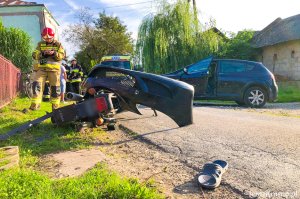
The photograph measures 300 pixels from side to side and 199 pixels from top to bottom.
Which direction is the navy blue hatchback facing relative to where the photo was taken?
to the viewer's left

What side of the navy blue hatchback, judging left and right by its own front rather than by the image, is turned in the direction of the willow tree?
right

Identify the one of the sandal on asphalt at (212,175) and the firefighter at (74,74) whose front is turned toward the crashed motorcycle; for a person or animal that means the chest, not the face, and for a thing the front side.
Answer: the firefighter

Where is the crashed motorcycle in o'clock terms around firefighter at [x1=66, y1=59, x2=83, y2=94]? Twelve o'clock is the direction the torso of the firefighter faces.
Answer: The crashed motorcycle is roughly at 12 o'clock from the firefighter.

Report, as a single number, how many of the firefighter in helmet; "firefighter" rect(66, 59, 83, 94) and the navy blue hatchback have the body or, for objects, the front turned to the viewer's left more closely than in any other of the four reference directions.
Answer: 1

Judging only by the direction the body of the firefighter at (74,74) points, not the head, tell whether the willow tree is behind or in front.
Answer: behind

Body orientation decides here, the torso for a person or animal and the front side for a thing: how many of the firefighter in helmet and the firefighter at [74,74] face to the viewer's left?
0

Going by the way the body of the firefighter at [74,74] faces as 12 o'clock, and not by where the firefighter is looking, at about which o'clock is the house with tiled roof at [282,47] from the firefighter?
The house with tiled roof is roughly at 8 o'clock from the firefighter.

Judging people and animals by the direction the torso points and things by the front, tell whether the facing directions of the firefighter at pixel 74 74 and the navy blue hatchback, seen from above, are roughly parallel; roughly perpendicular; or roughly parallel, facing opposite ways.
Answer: roughly perpendicular

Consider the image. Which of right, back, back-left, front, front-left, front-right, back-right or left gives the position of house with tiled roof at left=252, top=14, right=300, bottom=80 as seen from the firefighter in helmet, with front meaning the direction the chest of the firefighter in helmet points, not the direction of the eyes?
back-left

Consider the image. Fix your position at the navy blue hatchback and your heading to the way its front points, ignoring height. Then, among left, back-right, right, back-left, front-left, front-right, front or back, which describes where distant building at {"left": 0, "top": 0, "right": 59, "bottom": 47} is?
front-right

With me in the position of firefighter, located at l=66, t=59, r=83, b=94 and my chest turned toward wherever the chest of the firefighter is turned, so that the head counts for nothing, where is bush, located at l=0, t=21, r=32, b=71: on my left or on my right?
on my right
